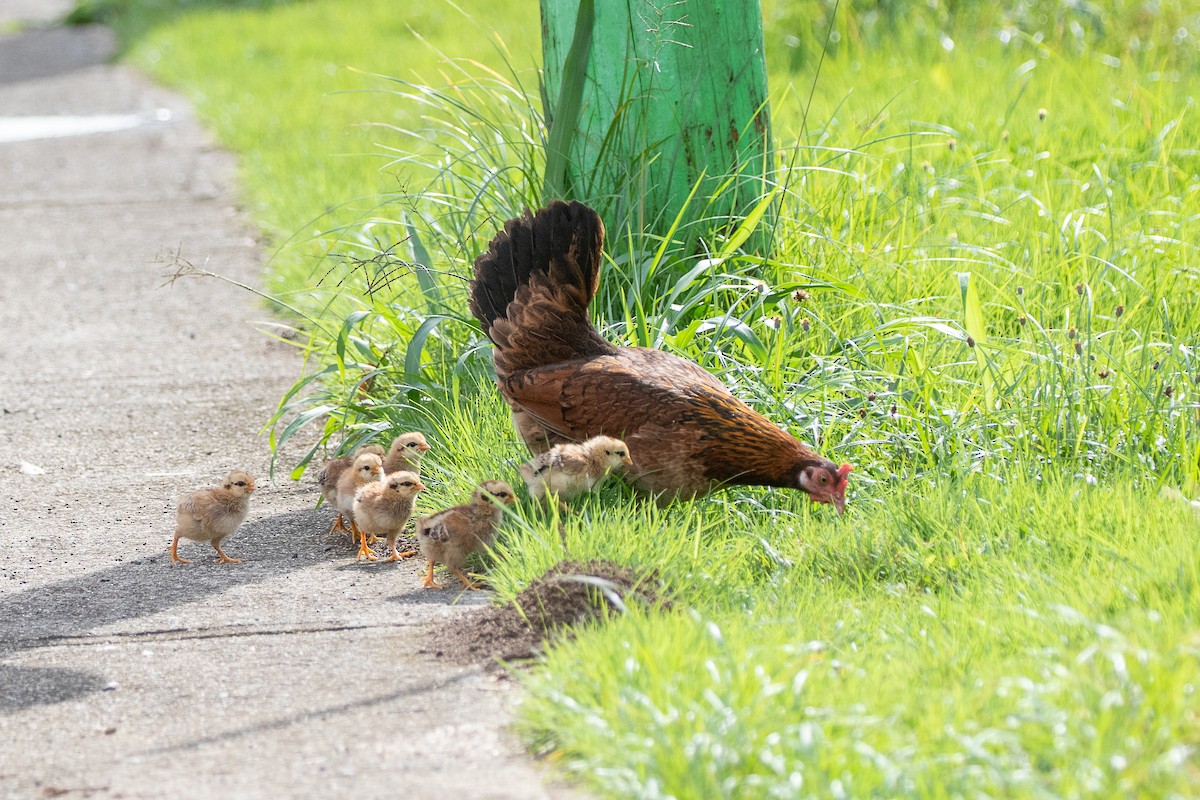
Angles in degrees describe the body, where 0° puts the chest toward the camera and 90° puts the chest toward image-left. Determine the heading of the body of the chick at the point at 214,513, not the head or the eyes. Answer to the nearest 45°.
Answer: approximately 270°

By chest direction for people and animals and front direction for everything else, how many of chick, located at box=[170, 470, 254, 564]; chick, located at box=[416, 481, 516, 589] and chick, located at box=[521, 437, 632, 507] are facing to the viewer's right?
3

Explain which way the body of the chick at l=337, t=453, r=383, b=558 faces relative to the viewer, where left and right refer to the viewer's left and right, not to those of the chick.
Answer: facing the viewer and to the right of the viewer

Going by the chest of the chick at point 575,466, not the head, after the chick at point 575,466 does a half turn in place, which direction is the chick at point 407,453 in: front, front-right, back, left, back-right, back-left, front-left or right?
front-right

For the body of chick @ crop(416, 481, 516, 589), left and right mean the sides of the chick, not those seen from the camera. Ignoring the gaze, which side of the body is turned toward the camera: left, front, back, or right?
right

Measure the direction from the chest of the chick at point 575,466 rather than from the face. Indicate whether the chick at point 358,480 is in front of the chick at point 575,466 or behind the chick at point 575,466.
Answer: behind

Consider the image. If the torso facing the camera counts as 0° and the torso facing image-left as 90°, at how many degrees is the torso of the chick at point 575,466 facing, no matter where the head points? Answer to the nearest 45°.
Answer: approximately 270°
